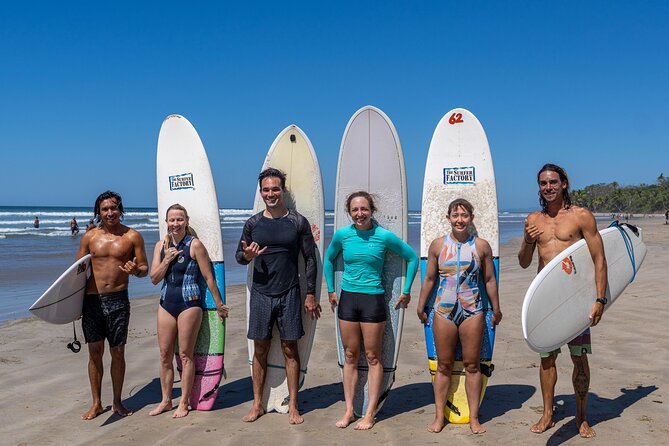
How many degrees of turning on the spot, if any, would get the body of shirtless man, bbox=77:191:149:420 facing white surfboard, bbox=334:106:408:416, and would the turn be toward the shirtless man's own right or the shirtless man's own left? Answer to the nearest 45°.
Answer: approximately 90° to the shirtless man's own left

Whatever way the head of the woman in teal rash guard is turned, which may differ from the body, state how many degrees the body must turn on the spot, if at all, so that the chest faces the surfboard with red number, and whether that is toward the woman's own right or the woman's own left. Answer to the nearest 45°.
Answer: approximately 135° to the woman's own left

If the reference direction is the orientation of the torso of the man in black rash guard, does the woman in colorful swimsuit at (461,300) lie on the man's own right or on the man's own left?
on the man's own left

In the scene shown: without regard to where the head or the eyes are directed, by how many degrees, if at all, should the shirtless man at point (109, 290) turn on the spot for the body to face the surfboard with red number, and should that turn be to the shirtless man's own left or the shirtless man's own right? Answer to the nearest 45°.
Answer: approximately 90° to the shirtless man's own left

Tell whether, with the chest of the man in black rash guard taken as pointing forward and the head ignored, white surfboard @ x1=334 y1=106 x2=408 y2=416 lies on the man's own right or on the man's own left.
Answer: on the man's own left

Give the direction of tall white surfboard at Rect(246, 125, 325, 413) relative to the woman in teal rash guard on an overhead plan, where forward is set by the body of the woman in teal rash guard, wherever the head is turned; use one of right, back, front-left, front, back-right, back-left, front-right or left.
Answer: back-right

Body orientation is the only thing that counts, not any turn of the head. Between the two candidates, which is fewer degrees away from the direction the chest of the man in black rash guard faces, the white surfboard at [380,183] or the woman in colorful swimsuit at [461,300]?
the woman in colorful swimsuit

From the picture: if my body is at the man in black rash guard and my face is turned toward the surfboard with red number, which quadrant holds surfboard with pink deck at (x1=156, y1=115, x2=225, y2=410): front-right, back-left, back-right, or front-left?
back-left

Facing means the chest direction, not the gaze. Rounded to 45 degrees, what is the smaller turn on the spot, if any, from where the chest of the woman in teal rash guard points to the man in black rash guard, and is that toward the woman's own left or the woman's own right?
approximately 90° to the woman's own right
